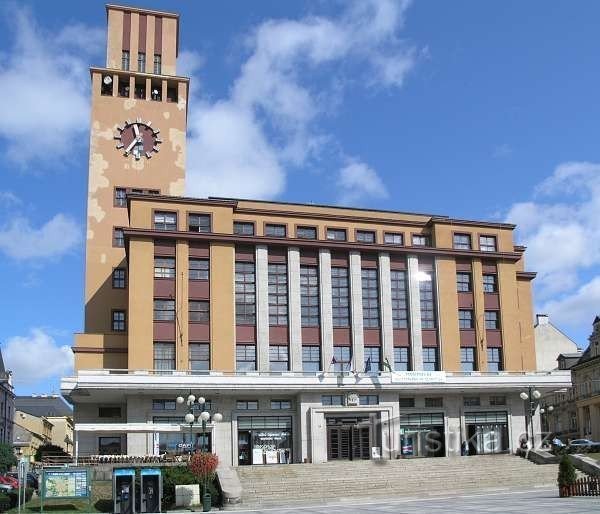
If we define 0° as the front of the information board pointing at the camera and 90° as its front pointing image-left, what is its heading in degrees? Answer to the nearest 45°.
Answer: approximately 0°

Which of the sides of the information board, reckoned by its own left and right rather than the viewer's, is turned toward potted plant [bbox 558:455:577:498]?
left

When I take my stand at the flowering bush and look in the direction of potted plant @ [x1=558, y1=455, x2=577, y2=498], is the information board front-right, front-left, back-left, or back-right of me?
back-right
